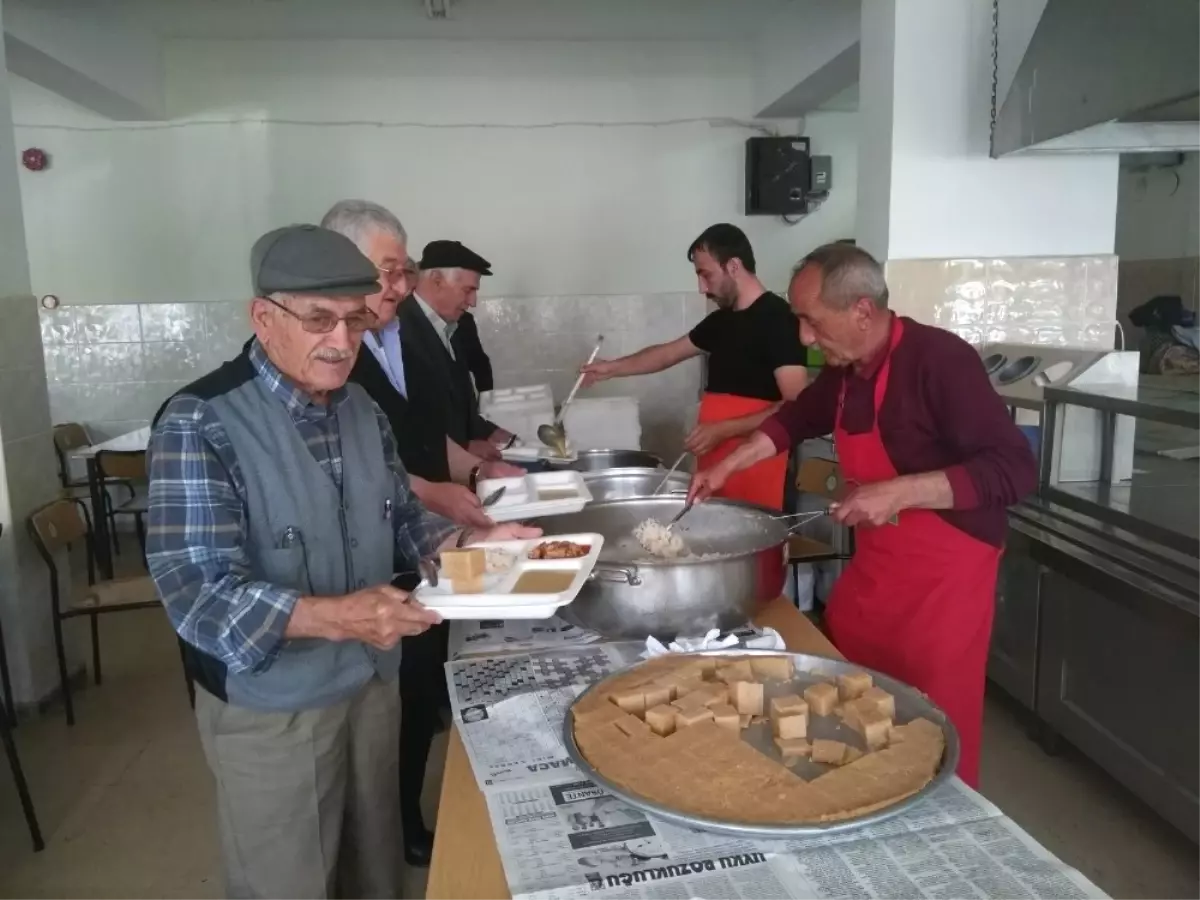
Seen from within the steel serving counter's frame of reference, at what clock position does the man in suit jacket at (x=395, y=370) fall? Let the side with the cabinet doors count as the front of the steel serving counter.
The man in suit jacket is roughly at 12 o'clock from the steel serving counter.

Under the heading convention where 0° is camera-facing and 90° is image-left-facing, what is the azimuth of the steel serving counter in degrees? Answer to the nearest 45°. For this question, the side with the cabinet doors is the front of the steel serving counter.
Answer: approximately 45°

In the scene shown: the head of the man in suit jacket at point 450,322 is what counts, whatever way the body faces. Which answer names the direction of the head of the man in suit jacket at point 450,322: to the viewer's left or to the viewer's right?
to the viewer's right

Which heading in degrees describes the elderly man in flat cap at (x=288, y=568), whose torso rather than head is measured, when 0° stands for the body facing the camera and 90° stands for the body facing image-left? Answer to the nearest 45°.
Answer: approximately 315°

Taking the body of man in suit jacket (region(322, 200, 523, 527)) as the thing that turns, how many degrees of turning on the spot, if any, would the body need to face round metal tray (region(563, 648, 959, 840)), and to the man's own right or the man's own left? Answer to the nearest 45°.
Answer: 0° — they already face it

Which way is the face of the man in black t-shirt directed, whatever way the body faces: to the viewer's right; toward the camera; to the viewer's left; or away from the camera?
to the viewer's left

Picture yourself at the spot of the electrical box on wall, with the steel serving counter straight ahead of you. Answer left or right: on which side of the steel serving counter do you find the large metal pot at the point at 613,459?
right

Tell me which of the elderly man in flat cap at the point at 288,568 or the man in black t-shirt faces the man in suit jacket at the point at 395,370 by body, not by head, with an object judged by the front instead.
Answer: the man in black t-shirt

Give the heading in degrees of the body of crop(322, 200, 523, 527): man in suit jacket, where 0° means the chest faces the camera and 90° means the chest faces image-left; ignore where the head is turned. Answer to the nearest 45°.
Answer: approximately 315°

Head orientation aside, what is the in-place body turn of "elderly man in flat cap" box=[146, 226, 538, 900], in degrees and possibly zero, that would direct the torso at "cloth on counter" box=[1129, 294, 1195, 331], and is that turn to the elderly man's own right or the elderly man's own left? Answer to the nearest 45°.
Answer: approximately 90° to the elderly man's own left
